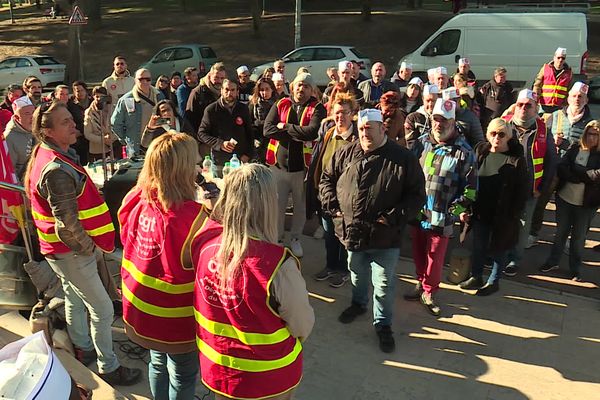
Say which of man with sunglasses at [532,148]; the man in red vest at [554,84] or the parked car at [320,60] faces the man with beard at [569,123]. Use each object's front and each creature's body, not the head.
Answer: the man in red vest

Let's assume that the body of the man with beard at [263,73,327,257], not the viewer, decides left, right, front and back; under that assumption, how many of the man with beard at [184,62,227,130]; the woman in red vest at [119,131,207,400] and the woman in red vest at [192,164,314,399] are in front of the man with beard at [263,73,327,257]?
2

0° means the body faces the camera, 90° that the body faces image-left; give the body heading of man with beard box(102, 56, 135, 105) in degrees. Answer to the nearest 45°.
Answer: approximately 0°

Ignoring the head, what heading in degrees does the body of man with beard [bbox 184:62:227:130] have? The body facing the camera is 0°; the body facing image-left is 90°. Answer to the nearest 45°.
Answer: approximately 315°

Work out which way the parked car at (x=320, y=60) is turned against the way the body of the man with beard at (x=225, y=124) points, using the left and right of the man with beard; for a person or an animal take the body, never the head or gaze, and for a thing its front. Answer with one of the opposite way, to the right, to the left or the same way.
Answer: to the right

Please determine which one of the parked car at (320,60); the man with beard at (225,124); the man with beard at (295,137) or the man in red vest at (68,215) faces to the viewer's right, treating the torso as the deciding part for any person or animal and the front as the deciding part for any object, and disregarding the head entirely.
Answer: the man in red vest

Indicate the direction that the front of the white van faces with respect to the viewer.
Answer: facing to the left of the viewer

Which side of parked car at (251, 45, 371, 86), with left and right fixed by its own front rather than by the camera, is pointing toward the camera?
left

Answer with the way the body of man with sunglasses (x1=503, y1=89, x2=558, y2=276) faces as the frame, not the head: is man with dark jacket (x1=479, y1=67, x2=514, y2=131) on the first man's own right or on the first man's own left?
on the first man's own right
